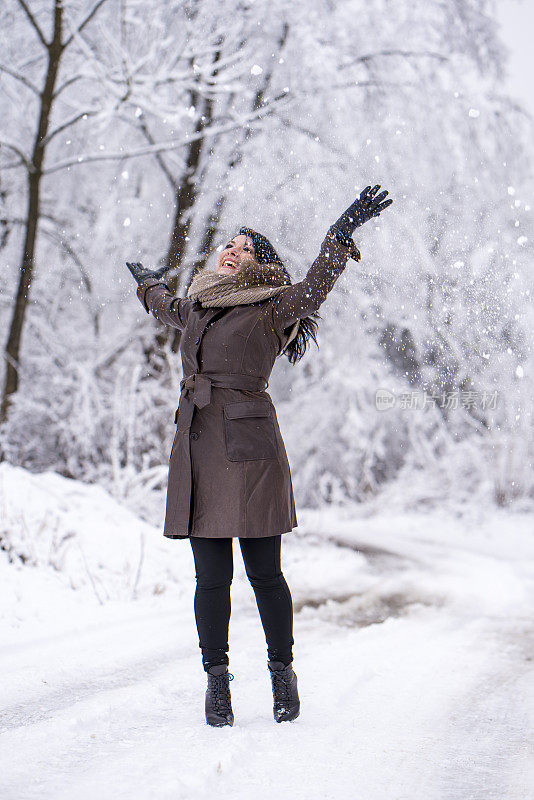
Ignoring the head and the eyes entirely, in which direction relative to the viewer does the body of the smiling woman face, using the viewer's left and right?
facing the viewer and to the left of the viewer

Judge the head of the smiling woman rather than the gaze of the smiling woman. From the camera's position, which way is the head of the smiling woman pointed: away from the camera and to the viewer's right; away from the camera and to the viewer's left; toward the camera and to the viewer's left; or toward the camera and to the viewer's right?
toward the camera and to the viewer's left
